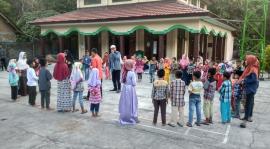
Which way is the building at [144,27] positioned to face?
toward the camera

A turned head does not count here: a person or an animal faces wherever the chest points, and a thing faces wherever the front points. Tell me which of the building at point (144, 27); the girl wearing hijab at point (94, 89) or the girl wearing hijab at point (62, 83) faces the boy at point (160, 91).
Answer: the building

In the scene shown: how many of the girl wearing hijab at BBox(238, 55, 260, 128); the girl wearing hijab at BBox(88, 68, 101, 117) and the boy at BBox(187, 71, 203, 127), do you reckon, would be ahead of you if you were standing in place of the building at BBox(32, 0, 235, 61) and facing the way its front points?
3

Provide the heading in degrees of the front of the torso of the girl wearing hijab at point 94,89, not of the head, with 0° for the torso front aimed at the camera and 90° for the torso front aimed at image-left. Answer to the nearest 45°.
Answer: approximately 180°

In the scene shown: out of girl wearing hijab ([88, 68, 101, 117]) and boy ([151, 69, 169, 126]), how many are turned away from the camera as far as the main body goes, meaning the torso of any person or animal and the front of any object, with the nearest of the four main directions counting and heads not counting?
2

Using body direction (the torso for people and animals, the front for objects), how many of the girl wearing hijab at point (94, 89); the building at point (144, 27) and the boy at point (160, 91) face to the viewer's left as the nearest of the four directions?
0

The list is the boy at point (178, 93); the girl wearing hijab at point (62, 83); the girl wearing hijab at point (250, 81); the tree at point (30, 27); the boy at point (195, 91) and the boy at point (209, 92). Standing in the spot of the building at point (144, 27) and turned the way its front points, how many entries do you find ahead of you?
5

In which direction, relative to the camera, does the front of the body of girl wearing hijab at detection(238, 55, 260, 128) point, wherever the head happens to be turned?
to the viewer's left

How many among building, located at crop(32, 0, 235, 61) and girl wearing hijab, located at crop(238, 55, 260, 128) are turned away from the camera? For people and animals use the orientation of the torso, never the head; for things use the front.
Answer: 0

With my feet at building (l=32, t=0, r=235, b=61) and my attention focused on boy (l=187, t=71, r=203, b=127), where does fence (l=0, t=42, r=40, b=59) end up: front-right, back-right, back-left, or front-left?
back-right

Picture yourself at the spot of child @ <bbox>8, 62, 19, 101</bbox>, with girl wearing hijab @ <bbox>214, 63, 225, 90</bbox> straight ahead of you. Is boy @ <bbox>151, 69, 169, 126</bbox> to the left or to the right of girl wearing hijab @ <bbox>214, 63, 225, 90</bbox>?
right

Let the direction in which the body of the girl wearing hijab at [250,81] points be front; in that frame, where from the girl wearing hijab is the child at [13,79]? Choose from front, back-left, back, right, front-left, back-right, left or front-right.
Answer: front

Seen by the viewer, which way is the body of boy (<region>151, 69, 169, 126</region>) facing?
away from the camera

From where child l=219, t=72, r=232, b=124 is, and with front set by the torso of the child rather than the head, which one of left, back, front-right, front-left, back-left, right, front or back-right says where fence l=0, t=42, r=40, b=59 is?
front

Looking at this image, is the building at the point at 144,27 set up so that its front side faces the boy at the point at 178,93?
yes

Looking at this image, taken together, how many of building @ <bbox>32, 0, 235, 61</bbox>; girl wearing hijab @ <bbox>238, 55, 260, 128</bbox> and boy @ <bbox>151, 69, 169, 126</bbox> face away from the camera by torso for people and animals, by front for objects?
1
